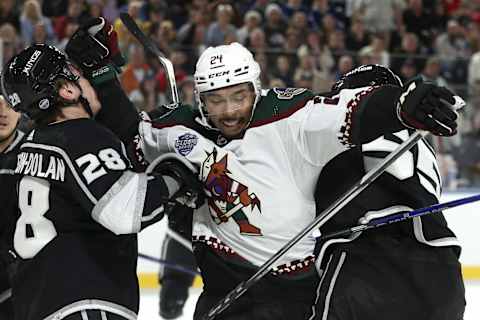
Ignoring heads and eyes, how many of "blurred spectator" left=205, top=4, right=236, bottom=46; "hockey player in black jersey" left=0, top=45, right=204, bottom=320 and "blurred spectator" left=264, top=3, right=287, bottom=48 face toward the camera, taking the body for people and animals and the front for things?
2

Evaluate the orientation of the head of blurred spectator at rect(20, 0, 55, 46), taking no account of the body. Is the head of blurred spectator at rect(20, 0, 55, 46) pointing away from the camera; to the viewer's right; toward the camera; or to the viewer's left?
toward the camera

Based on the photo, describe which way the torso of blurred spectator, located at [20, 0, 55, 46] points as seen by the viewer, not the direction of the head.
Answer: toward the camera

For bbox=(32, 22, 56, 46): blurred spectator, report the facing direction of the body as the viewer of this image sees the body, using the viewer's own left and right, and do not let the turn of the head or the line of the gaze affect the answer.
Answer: facing the viewer

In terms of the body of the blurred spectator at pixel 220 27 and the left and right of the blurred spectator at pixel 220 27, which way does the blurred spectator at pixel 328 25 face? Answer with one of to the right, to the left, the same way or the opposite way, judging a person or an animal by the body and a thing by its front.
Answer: the same way

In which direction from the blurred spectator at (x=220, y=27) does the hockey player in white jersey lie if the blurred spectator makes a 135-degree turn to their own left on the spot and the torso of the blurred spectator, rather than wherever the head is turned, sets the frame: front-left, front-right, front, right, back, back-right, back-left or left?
back-right

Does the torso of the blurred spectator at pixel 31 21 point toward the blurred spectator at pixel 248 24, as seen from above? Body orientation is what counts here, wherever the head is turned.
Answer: no

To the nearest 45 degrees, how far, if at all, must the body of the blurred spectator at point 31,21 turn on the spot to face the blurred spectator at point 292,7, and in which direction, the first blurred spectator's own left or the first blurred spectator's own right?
approximately 90° to the first blurred spectator's own left

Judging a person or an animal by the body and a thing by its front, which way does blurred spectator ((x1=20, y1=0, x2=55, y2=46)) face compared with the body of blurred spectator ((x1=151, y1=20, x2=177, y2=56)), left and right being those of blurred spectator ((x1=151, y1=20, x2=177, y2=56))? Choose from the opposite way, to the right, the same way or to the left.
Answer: the same way

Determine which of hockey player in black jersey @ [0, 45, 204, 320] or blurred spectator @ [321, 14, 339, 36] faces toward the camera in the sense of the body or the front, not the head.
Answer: the blurred spectator

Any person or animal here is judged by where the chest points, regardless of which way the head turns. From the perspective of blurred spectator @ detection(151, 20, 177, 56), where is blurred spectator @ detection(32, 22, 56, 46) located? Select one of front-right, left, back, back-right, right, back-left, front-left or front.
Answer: right

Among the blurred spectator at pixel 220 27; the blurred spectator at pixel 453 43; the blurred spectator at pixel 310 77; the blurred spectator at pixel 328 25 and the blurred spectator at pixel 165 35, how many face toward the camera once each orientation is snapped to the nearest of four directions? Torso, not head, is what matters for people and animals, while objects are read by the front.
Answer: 5

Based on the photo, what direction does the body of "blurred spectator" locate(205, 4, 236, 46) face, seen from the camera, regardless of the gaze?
toward the camera

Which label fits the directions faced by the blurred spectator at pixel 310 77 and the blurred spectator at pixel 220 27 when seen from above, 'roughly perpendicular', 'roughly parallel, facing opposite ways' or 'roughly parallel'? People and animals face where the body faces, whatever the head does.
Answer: roughly parallel

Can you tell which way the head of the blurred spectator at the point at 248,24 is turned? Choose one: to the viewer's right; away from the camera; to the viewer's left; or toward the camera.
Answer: toward the camera

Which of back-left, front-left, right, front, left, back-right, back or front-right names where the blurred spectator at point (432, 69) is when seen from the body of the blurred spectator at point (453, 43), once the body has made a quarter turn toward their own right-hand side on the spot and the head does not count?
left

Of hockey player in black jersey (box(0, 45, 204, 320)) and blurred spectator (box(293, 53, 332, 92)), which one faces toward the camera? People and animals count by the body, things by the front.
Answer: the blurred spectator

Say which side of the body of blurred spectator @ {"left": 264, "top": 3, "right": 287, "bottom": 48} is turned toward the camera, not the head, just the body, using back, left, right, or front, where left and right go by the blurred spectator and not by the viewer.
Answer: front

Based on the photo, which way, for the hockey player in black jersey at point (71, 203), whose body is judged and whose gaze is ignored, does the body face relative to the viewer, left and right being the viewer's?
facing away from the viewer and to the right of the viewer

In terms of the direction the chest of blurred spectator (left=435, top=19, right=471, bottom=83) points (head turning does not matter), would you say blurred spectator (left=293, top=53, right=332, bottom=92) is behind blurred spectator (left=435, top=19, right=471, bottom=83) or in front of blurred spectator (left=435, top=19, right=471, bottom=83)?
in front
